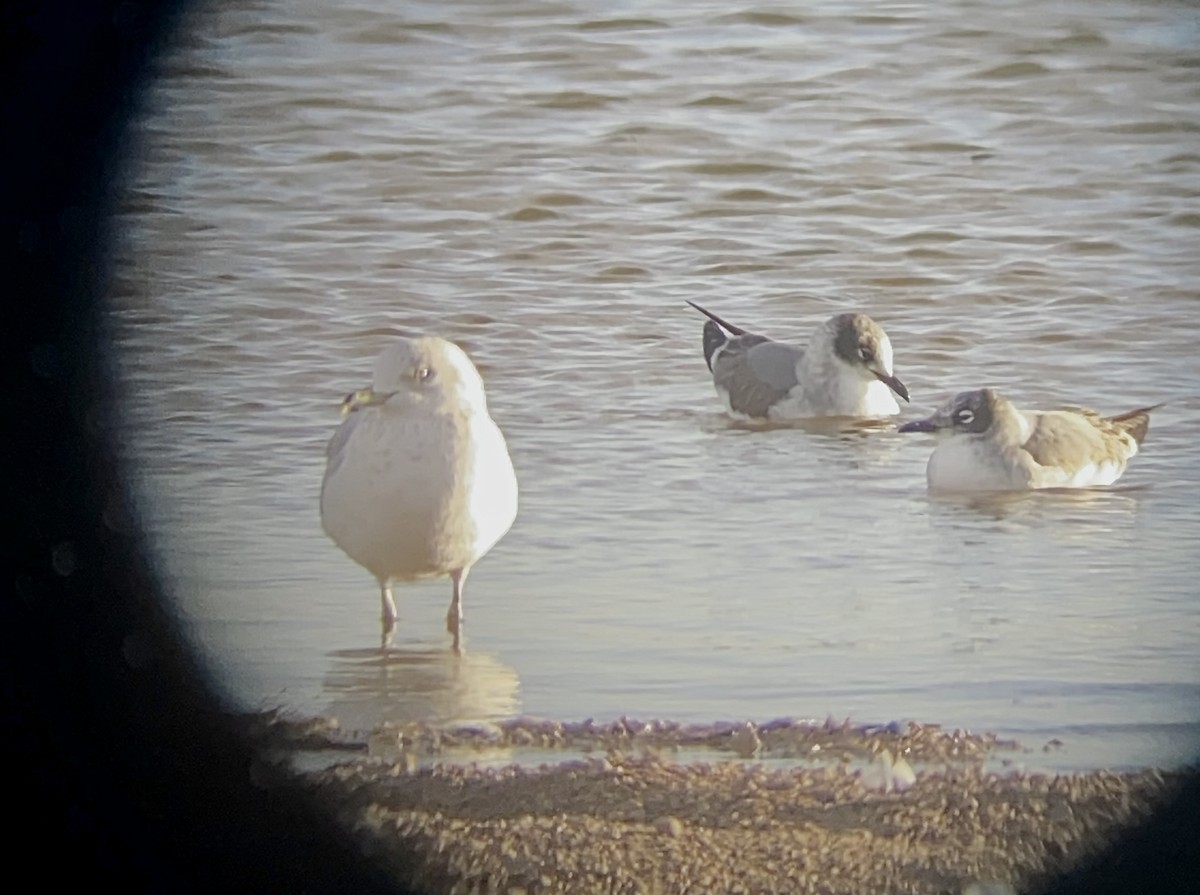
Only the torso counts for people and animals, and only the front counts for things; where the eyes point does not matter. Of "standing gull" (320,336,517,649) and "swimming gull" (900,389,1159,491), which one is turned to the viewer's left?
the swimming gull

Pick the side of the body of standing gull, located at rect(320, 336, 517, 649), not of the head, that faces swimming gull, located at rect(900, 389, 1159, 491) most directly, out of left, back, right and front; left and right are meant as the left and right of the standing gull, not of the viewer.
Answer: left

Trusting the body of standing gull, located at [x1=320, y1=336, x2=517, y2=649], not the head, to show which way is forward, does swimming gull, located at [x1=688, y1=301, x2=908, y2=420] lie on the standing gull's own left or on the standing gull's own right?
on the standing gull's own left

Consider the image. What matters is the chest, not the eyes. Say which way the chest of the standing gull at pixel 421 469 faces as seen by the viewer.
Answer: toward the camera

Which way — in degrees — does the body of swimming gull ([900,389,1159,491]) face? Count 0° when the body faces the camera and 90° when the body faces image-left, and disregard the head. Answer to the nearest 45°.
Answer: approximately 90°

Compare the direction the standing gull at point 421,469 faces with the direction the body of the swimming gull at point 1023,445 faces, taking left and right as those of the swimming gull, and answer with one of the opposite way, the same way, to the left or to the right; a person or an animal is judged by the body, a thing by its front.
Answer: to the left

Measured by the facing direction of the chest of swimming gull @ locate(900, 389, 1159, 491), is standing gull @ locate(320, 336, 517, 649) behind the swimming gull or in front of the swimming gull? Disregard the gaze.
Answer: in front

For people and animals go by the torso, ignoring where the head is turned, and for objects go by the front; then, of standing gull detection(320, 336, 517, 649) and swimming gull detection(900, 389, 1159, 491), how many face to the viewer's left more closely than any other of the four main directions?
1
